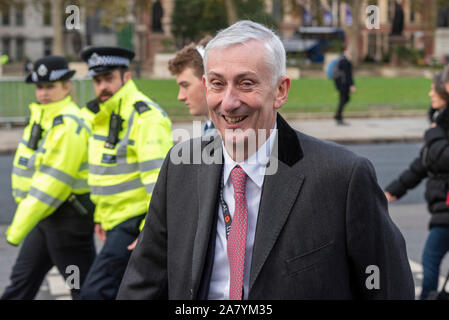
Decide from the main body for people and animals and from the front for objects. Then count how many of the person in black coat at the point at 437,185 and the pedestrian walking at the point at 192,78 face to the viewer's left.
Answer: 2

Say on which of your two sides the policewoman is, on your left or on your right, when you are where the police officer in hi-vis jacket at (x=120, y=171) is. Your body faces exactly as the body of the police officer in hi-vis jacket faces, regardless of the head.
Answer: on your right

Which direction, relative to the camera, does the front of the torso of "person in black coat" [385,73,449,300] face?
to the viewer's left

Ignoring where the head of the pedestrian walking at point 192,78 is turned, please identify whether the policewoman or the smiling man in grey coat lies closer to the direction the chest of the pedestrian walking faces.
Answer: the policewoman

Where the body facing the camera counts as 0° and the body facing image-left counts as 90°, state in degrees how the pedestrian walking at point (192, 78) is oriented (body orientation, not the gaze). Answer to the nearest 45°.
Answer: approximately 90°

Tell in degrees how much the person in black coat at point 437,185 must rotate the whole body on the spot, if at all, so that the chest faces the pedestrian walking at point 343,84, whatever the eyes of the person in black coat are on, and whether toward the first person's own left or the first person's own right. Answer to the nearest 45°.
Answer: approximately 90° to the first person's own right

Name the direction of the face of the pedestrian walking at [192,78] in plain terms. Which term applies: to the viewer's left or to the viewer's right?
to the viewer's left

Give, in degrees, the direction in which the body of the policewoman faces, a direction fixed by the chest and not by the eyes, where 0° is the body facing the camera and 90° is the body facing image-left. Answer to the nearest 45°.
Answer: approximately 45°

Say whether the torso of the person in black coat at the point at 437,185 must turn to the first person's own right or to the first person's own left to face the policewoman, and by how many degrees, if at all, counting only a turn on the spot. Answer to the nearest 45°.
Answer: approximately 45° to the first person's own left

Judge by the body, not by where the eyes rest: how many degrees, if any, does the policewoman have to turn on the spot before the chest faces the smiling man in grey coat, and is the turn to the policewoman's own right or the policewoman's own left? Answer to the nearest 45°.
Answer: approximately 45° to the policewoman's own left

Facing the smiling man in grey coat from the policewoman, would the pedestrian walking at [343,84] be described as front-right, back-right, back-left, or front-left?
back-left

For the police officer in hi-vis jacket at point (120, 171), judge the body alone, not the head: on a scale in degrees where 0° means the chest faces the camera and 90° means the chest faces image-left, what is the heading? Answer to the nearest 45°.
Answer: approximately 45°

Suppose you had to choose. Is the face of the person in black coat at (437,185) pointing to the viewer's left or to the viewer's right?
to the viewer's left
